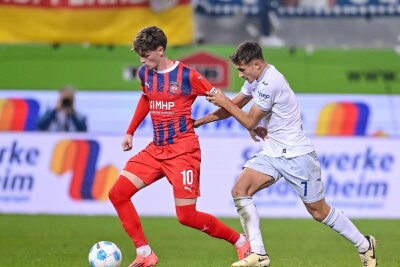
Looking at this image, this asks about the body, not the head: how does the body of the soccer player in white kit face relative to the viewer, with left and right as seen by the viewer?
facing to the left of the viewer

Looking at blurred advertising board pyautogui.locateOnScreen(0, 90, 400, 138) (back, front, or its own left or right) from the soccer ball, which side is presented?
front

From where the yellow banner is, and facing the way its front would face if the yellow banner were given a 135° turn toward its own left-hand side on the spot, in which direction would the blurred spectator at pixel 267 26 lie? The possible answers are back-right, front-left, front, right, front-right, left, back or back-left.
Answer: front-right

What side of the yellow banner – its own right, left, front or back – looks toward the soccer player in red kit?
front

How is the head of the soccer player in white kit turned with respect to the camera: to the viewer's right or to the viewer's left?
to the viewer's left

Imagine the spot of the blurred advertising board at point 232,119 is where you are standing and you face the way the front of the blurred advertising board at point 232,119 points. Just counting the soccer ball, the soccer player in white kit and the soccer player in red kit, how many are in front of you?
3

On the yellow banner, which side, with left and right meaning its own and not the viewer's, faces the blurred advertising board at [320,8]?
left

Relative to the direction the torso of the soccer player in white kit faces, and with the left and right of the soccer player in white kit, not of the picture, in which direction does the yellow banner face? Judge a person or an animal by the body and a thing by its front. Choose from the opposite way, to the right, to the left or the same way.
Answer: to the left

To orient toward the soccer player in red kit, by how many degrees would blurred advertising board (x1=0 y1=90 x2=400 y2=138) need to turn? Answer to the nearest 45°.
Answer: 0° — it already faces them

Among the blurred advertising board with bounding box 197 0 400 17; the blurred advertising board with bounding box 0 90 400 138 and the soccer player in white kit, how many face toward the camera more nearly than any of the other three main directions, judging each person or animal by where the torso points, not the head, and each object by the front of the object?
2

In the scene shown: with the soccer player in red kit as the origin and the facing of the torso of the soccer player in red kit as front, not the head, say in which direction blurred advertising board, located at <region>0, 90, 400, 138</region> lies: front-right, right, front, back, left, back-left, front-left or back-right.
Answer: back-right

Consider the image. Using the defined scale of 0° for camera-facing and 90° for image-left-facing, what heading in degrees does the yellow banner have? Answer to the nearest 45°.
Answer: approximately 0°

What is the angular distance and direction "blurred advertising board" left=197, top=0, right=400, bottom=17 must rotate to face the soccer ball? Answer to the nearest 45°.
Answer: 0° — it already faces it
